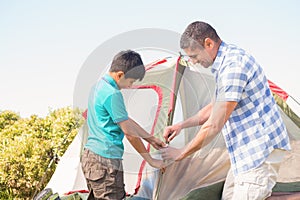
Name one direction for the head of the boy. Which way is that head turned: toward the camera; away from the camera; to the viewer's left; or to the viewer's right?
to the viewer's right

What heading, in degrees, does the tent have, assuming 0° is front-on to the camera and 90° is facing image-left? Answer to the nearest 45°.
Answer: approximately 45°

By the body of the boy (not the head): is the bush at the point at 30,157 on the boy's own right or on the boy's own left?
on the boy's own left

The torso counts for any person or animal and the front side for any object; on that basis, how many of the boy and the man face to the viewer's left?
1

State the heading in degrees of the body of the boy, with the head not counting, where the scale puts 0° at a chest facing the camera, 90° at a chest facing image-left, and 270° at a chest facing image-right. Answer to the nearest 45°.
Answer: approximately 270°

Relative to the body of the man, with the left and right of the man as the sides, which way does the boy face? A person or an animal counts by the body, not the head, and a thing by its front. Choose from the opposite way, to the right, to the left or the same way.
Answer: the opposite way

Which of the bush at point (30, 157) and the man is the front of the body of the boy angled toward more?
the man

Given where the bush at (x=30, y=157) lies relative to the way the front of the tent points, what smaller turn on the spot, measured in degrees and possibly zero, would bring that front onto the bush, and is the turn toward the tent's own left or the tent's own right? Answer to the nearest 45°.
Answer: approximately 90° to the tent's own right

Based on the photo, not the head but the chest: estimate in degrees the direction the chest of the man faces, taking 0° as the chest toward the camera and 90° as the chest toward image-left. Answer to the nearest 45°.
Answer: approximately 90°
